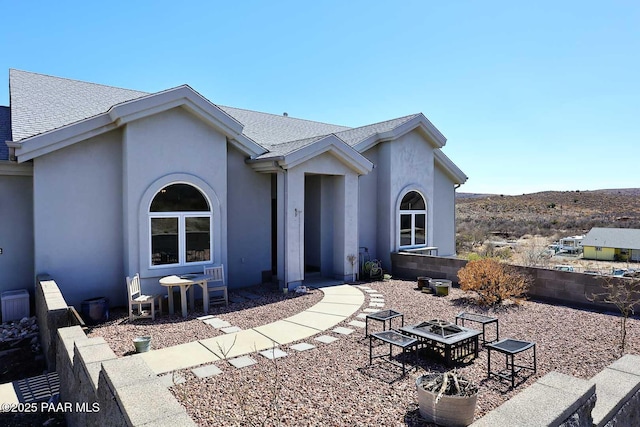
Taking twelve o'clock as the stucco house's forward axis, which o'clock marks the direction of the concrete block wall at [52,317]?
The concrete block wall is roughly at 2 o'clock from the stucco house.

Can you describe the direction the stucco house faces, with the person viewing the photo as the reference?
facing the viewer and to the right of the viewer

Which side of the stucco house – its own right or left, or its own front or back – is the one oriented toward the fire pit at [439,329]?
front

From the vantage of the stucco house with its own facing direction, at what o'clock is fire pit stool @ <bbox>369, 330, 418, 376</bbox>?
The fire pit stool is roughly at 12 o'clock from the stucco house.

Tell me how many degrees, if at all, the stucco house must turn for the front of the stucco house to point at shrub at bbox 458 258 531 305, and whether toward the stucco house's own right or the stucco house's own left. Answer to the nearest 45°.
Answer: approximately 45° to the stucco house's own left

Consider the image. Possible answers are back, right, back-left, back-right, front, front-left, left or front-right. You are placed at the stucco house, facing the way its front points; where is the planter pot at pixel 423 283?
front-left

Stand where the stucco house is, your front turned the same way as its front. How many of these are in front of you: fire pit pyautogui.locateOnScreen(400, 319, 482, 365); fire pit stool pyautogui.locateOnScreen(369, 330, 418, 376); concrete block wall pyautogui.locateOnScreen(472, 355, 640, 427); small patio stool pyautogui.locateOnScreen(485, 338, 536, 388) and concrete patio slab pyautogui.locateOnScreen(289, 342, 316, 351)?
5

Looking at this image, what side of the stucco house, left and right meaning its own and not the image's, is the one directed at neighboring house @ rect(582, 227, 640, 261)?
left

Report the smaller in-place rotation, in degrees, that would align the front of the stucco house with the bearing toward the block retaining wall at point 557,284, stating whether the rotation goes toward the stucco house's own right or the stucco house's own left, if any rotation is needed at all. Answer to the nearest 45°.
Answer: approximately 45° to the stucco house's own left

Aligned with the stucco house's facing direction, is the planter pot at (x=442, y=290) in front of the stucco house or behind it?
in front

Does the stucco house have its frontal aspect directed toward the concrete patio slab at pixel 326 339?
yes

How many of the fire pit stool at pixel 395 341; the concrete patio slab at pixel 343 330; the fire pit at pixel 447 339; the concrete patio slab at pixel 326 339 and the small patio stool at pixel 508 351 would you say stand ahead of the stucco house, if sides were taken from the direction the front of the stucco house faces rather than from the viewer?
5

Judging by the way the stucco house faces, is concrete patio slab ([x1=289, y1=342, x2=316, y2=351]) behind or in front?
in front
